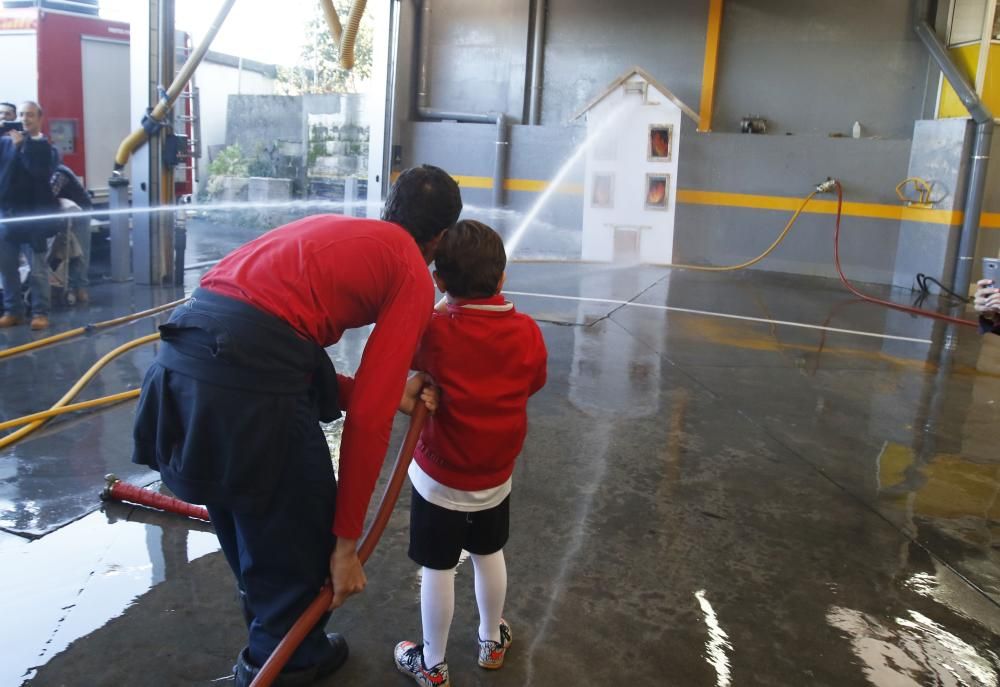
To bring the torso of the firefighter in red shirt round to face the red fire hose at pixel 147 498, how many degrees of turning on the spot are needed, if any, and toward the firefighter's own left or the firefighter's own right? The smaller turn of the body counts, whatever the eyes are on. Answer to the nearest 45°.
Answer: approximately 45° to the firefighter's own left

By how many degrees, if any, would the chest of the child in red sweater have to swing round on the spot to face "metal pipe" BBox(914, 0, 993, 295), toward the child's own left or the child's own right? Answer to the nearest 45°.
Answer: approximately 45° to the child's own right

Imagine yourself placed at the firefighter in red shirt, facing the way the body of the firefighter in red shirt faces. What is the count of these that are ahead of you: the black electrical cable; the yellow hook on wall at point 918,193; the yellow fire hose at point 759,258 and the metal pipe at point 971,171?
4

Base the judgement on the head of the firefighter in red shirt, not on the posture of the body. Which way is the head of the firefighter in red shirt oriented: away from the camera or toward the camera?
away from the camera

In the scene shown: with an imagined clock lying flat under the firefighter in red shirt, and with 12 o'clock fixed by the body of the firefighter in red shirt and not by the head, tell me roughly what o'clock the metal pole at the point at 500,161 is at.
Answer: The metal pole is roughly at 11 o'clock from the firefighter in red shirt.

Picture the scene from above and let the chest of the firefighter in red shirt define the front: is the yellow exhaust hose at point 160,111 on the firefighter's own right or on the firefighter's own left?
on the firefighter's own left

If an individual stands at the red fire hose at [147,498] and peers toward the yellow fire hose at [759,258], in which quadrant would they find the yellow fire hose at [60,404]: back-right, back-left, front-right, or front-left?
front-left

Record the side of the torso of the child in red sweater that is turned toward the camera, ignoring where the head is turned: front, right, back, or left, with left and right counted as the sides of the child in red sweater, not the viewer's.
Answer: back

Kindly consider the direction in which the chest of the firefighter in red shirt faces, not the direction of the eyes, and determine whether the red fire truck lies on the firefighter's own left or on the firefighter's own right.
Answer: on the firefighter's own left

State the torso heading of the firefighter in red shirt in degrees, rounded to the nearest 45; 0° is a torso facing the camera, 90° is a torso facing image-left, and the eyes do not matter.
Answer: approximately 225°

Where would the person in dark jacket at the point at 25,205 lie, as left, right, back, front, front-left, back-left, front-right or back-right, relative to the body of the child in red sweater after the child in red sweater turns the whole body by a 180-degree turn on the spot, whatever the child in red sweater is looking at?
back-right

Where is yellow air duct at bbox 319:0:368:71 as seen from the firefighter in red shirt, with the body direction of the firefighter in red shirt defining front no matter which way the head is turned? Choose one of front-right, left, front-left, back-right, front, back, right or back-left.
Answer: front-left

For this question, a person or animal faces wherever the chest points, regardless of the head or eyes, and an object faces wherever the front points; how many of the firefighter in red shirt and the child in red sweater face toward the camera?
0

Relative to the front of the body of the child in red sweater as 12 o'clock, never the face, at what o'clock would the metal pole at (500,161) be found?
The metal pole is roughly at 12 o'clock from the child in red sweater.

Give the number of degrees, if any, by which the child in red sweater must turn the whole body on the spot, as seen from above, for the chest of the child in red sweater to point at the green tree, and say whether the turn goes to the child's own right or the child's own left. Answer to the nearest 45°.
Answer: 0° — they already face it

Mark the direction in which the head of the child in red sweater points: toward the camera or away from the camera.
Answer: away from the camera
